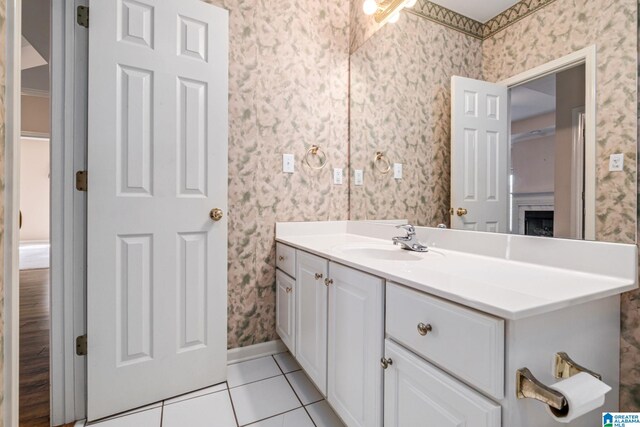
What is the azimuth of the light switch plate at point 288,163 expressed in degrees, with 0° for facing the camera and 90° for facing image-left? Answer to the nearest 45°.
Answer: approximately 0°

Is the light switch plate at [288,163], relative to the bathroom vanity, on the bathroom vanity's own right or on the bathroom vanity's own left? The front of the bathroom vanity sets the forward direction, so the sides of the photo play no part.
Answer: on the bathroom vanity's own right

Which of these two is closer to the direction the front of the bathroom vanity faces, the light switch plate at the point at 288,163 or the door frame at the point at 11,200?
the door frame

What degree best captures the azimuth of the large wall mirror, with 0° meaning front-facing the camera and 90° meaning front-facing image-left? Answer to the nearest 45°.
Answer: approximately 45°

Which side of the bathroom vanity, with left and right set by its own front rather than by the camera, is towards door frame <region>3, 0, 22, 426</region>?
front

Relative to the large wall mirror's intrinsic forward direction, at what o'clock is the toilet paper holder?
The toilet paper holder is roughly at 10 o'clock from the large wall mirror.

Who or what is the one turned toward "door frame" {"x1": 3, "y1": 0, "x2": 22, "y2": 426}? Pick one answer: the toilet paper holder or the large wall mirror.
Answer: the large wall mirror
